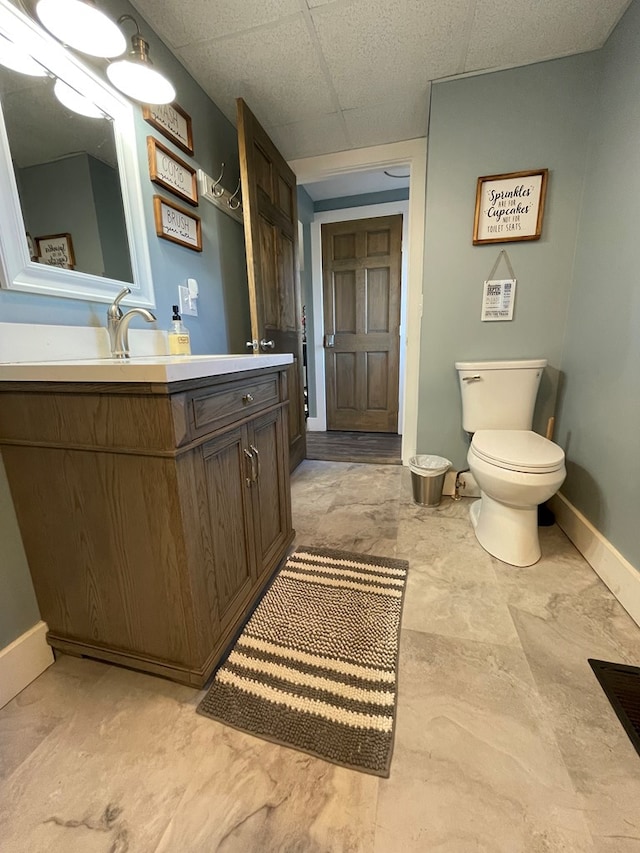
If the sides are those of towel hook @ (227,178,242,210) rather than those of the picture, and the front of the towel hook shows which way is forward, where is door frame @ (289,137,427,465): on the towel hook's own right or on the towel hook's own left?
on the towel hook's own left

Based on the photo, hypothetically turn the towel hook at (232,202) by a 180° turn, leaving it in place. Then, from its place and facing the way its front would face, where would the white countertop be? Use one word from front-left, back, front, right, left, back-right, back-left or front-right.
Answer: back-left

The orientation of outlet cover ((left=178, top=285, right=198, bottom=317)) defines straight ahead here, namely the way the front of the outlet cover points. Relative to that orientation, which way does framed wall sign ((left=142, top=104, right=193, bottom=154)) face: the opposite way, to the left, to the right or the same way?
the same way

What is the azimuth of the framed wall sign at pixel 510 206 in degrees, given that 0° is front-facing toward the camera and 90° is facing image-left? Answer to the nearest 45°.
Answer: approximately 0°

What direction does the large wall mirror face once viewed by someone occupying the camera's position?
facing the viewer and to the right of the viewer

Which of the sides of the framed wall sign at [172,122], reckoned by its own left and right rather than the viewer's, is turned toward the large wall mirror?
right

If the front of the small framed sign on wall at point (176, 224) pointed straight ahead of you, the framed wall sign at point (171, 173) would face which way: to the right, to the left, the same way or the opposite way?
the same way

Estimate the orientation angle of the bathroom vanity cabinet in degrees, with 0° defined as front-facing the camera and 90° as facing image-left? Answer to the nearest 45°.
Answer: approximately 315°

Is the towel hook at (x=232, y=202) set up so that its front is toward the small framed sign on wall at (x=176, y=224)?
no

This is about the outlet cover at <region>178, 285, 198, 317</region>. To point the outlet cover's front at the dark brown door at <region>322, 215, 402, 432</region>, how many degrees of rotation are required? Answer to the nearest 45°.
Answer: approximately 90° to its left

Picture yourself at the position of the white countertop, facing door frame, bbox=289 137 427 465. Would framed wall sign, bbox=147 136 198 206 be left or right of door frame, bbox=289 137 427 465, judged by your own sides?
left

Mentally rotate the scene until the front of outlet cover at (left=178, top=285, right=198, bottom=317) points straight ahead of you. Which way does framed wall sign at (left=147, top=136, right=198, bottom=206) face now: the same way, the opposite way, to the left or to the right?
the same way

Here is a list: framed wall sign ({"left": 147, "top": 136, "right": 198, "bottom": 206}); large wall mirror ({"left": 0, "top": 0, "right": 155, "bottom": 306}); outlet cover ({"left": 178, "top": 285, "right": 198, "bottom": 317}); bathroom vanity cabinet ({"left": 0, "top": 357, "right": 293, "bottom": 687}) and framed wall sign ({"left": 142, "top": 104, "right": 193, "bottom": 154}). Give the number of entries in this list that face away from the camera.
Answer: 0

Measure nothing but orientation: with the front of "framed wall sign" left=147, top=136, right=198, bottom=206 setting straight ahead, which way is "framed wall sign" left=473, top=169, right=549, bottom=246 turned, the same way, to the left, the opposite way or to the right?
to the right

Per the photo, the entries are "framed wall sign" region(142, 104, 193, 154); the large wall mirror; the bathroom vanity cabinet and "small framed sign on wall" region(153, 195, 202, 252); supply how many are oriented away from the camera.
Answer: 0

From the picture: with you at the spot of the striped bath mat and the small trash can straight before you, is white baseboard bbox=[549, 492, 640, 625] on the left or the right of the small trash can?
right

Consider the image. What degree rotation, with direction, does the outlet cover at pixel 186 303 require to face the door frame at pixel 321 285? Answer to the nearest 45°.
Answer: approximately 90° to its left

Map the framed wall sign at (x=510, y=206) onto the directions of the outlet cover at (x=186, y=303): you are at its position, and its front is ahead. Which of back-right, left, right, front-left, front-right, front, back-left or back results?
front-left
